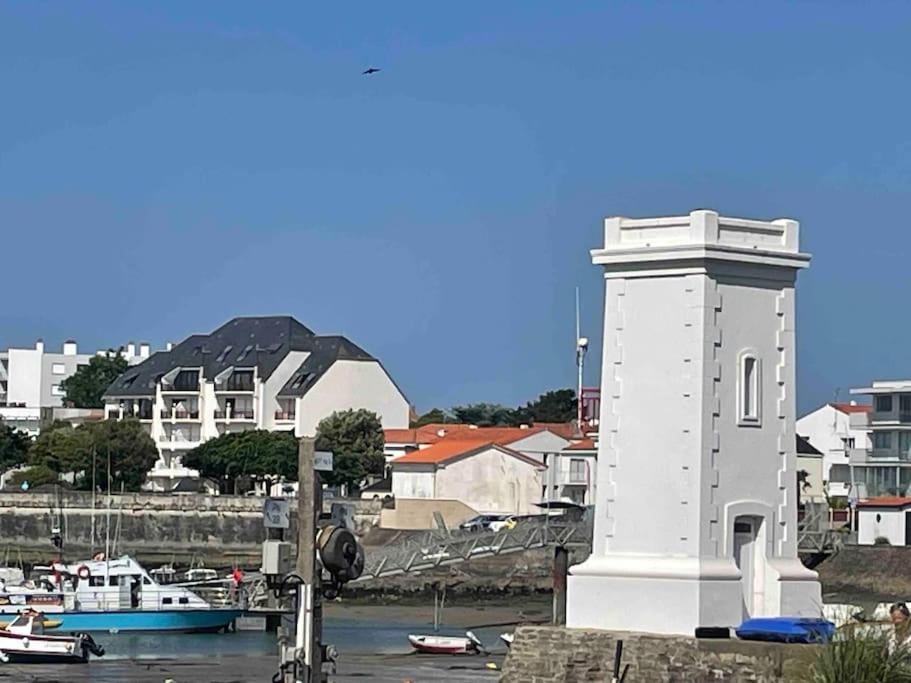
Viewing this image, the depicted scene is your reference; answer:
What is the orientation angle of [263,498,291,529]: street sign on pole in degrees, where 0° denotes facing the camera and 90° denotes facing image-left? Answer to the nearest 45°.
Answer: approximately 0°

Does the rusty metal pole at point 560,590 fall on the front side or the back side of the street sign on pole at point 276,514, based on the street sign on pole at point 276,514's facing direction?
on the back side

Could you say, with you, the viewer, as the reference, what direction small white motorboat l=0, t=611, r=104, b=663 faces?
facing to the left of the viewer

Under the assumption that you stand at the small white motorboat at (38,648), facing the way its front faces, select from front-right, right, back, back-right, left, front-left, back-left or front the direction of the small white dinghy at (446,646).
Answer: back

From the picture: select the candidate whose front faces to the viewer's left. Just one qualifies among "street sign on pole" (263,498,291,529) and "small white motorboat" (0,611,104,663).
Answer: the small white motorboat

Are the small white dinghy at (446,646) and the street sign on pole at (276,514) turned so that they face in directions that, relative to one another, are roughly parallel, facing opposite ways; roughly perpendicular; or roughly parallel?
roughly perpendicular
